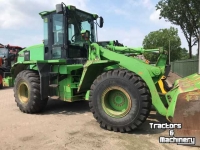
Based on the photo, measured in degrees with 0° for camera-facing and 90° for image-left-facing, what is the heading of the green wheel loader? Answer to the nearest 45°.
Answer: approximately 315°
